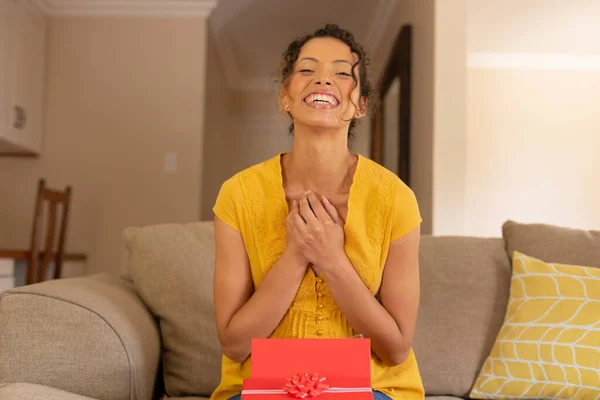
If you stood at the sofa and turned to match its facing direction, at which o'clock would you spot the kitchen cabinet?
The kitchen cabinet is roughly at 5 o'clock from the sofa.

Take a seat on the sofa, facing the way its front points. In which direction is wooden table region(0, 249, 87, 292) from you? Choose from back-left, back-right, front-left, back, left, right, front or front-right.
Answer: back-right

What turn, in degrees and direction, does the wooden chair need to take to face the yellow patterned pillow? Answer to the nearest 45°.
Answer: approximately 180°

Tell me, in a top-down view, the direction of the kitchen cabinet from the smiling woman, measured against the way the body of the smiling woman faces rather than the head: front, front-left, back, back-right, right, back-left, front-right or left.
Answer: back-right

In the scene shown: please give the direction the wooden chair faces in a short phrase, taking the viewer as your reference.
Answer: facing away from the viewer and to the left of the viewer

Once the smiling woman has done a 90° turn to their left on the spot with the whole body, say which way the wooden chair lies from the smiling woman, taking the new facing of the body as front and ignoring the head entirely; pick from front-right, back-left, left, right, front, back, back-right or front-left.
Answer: back-left

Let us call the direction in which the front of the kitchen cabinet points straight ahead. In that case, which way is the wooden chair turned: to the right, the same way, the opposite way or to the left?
the opposite way
